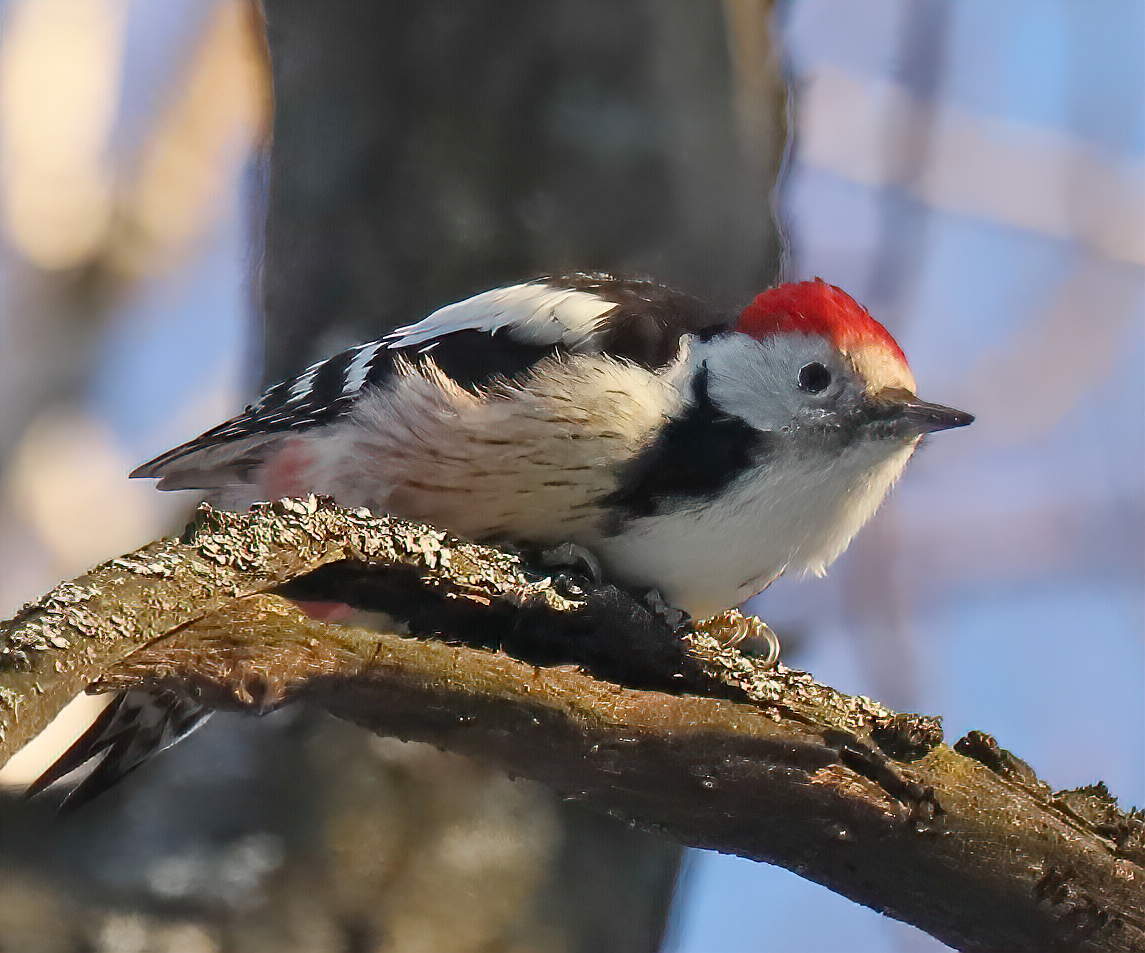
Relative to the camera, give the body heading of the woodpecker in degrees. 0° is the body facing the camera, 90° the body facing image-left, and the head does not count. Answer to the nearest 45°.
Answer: approximately 270°
